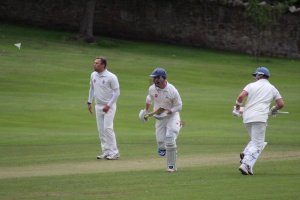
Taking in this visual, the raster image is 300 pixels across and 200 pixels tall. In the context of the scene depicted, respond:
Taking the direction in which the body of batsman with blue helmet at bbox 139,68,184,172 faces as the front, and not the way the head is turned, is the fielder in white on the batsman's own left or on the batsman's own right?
on the batsman's own right

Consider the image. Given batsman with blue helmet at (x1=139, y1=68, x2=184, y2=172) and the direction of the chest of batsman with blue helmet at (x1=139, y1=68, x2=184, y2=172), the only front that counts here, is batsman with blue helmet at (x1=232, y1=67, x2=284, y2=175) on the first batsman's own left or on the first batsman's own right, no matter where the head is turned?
on the first batsman's own left

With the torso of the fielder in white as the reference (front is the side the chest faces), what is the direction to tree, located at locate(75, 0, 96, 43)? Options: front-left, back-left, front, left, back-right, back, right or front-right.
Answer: back-right

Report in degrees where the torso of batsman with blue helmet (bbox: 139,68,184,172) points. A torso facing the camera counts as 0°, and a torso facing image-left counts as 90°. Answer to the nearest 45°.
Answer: approximately 45°

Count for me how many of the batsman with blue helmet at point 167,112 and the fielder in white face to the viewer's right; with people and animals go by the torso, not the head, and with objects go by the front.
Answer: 0

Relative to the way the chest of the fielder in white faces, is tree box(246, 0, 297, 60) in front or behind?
behind

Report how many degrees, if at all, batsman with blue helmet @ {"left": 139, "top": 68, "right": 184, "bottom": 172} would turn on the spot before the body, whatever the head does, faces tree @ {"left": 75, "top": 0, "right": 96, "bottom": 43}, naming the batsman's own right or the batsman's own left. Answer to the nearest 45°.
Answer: approximately 135° to the batsman's own right

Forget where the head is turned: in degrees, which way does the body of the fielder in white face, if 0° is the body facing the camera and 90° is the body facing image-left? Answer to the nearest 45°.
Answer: approximately 45°

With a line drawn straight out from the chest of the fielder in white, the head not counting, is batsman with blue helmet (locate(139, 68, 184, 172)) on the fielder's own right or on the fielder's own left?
on the fielder's own left

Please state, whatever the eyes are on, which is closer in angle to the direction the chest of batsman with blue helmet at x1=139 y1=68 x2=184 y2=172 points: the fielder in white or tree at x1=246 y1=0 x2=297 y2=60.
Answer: the fielder in white
